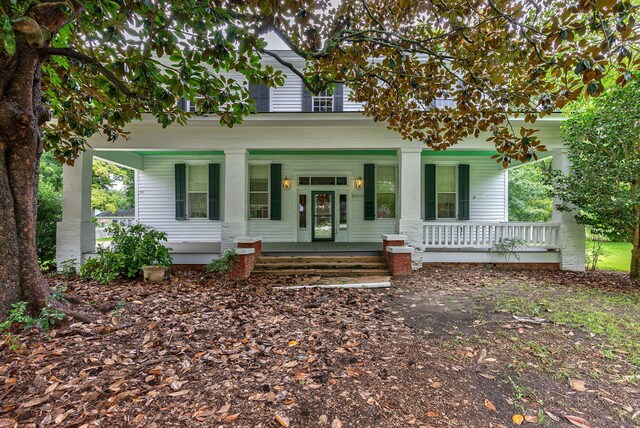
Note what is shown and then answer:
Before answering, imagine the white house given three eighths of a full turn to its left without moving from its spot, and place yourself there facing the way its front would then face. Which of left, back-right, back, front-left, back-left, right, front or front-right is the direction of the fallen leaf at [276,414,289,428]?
back-right

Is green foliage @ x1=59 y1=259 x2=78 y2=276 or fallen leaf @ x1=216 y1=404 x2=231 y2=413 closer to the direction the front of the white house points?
the fallen leaf

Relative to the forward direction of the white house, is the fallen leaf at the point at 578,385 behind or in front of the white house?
in front

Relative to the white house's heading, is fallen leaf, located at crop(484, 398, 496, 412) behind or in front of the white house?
in front

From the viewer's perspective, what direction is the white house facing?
toward the camera

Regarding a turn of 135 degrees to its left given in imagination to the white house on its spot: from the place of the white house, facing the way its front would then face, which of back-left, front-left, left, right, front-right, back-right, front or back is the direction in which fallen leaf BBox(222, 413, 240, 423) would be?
back-right

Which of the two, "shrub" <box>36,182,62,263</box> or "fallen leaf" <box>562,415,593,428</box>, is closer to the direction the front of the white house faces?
the fallen leaf

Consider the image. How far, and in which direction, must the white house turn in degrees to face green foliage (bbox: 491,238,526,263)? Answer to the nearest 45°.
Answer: approximately 45° to its left

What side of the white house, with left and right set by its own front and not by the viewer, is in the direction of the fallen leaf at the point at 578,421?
front

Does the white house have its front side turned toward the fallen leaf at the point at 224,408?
yes

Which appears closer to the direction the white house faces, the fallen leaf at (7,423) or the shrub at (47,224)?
the fallen leaf

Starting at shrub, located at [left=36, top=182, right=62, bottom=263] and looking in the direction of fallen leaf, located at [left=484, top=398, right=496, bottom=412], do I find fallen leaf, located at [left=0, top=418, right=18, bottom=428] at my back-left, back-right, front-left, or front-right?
front-right

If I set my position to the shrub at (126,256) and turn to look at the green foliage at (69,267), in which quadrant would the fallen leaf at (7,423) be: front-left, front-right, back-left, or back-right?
back-left

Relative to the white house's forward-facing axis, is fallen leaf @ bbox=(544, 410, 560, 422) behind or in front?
in front
